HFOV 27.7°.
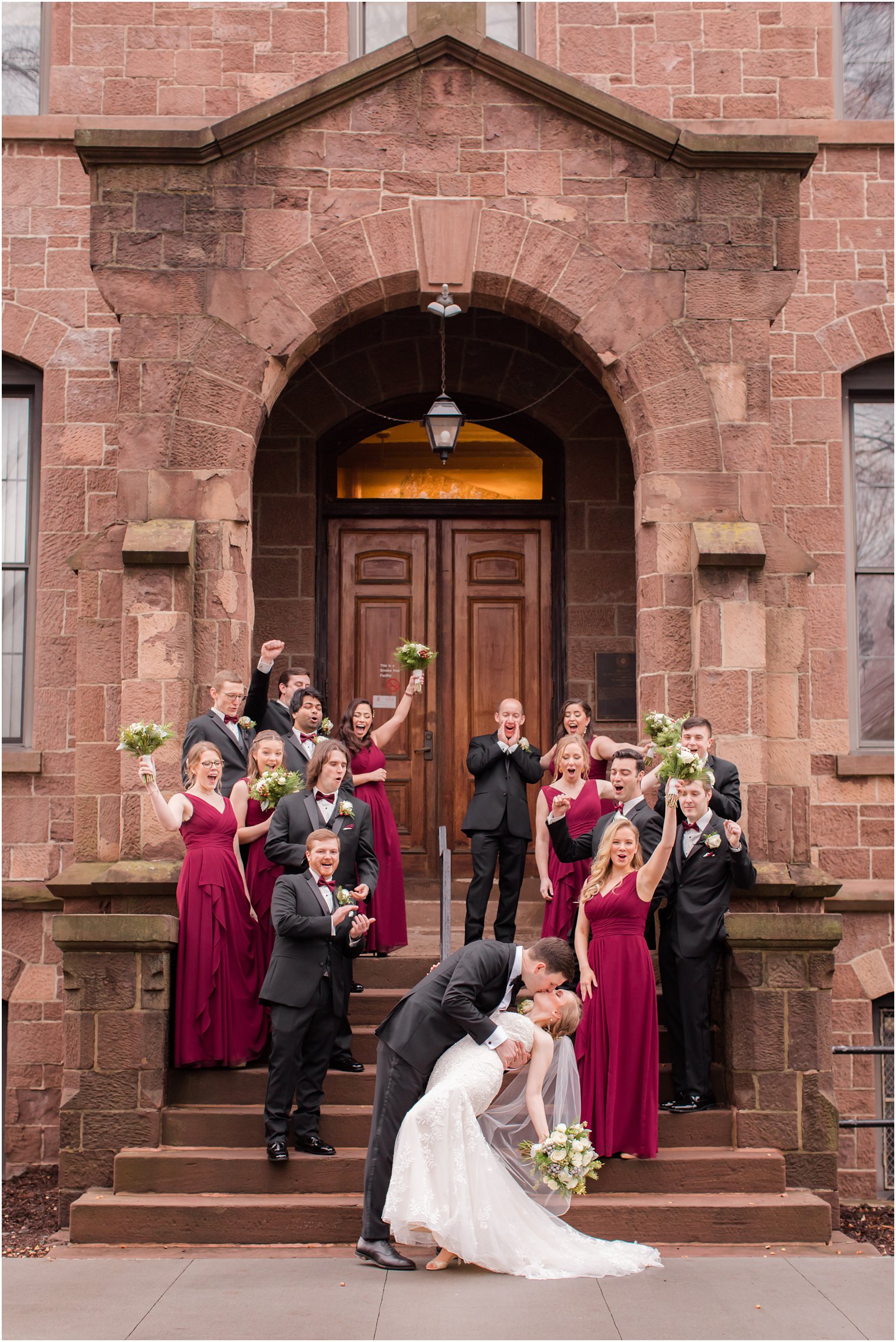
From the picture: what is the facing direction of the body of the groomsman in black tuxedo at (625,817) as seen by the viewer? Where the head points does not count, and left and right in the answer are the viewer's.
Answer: facing the viewer and to the left of the viewer

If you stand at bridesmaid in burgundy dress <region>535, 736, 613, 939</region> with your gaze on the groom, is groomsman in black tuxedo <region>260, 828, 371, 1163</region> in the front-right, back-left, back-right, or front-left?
front-right

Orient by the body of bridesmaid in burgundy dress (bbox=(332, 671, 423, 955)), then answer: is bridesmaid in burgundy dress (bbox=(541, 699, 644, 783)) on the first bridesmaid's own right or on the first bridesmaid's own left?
on the first bridesmaid's own left

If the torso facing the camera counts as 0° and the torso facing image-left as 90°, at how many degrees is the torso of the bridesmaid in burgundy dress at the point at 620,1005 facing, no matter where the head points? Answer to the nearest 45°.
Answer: approximately 45°

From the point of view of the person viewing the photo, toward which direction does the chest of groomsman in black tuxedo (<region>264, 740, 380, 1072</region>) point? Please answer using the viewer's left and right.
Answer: facing the viewer and to the right of the viewer

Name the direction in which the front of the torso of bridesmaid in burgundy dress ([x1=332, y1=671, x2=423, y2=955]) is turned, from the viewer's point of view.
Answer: toward the camera

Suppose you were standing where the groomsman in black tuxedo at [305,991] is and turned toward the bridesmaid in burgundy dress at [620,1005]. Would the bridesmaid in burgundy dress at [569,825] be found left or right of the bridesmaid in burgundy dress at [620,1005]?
left

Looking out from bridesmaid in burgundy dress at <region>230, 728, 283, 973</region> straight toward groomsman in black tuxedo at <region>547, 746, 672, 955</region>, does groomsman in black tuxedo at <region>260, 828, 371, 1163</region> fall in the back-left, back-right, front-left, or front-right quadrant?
front-right

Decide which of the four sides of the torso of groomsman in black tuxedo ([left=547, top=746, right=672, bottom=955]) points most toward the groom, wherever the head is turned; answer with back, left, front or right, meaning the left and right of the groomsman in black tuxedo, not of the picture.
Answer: front

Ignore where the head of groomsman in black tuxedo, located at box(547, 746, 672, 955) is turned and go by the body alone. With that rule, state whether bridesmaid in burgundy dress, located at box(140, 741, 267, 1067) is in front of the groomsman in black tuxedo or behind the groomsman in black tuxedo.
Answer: in front

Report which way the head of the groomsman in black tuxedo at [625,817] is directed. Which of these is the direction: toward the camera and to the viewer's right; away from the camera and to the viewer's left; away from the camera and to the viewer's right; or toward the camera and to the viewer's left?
toward the camera and to the viewer's left

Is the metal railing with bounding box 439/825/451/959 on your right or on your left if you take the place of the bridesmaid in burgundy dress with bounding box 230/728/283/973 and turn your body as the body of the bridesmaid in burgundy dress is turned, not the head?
on your left

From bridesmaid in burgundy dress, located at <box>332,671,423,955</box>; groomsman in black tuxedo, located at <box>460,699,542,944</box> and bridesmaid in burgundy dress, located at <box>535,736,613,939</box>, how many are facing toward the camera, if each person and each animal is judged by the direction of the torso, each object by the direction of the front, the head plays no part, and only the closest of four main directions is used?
3

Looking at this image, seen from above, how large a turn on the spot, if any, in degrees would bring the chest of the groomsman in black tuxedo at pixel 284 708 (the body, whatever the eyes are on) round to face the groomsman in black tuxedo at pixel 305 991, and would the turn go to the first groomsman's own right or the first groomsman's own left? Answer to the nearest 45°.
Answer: approximately 45° to the first groomsman's own right

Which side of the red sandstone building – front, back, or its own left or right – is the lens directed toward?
front

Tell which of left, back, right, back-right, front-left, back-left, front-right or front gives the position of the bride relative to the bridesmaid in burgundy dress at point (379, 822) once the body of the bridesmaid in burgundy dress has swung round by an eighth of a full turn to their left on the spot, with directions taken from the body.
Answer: front-right
